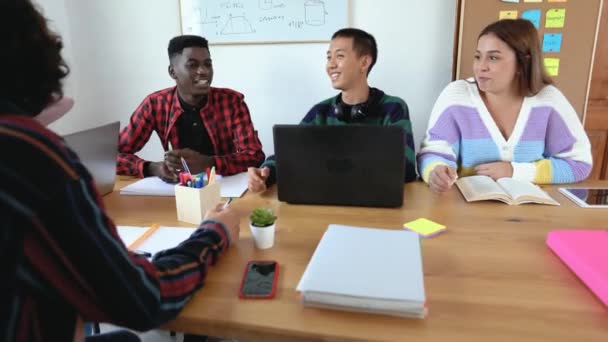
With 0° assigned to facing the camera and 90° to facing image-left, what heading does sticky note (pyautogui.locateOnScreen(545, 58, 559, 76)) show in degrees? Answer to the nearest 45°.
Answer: approximately 0°

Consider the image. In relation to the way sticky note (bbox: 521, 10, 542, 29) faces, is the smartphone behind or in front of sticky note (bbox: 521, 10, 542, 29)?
in front

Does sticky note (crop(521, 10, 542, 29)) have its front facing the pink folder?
yes

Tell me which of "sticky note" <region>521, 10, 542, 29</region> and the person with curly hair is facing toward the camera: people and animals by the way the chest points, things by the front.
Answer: the sticky note

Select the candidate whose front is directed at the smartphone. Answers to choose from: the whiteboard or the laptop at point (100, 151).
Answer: the whiteboard

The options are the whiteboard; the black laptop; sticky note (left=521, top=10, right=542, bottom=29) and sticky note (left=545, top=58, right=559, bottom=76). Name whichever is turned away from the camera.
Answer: the black laptop

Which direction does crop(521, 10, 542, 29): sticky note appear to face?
toward the camera

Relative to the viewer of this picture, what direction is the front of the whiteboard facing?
facing the viewer

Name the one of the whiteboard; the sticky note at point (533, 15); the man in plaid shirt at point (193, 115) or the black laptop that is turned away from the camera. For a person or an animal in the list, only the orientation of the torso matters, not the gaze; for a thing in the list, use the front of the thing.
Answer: the black laptop

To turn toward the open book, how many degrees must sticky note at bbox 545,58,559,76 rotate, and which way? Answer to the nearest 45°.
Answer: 0° — it already faces it

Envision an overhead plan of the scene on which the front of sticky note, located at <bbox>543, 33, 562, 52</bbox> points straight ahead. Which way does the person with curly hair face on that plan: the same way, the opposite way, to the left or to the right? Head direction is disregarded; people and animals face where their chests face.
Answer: the opposite way

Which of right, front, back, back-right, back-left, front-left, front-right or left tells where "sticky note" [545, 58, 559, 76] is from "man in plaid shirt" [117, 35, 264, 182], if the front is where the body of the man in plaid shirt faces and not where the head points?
left

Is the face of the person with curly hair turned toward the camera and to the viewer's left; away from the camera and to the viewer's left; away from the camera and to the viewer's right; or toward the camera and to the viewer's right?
away from the camera and to the viewer's right

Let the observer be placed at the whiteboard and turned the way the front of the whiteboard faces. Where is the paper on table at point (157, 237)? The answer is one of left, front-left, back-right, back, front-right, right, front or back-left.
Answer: front

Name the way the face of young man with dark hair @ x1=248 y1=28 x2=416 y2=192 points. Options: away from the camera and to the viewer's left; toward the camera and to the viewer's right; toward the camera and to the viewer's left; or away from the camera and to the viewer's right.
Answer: toward the camera and to the viewer's left

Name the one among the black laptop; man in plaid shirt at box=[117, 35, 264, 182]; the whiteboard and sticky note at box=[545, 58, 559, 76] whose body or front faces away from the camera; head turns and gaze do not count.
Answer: the black laptop

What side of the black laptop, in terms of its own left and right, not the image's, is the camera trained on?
back

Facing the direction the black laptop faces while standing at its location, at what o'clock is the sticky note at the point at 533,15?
The sticky note is roughly at 1 o'clock from the black laptop.

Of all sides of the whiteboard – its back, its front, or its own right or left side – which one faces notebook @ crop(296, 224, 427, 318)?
front

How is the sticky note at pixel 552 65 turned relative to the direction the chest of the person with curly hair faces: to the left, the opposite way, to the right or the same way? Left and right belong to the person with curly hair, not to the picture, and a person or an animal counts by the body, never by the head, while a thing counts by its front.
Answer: the opposite way
